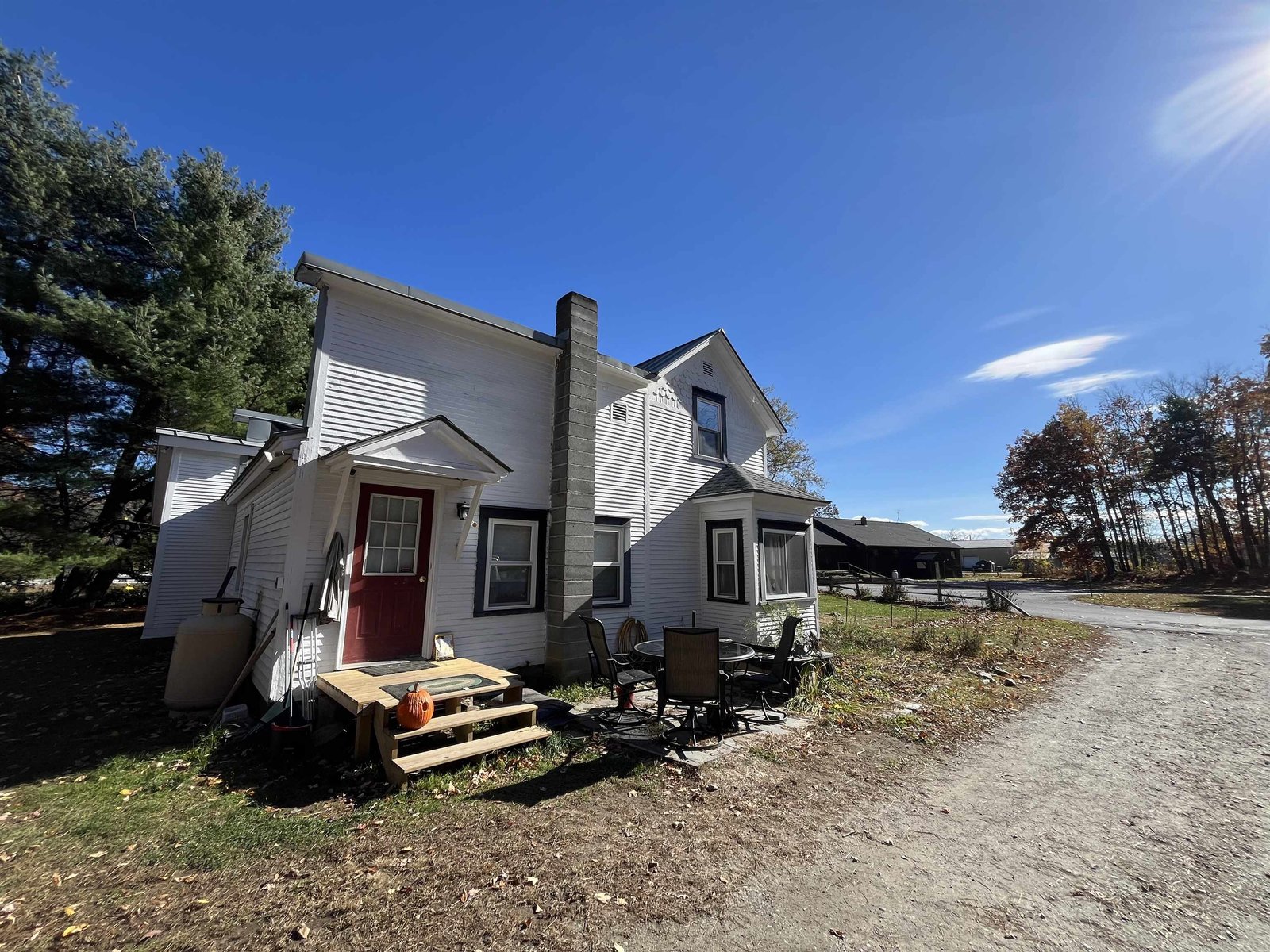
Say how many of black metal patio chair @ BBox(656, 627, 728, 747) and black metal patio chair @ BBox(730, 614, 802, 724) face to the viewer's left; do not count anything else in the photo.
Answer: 1

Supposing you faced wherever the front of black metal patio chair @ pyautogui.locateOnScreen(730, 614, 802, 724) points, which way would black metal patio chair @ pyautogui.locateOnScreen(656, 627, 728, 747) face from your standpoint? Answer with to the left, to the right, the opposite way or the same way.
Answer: to the right

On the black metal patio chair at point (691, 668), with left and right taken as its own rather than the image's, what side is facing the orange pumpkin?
left

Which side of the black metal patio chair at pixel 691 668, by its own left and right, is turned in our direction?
back

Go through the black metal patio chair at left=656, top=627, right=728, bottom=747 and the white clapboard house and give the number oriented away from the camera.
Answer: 1

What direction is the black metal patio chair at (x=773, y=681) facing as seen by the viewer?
to the viewer's left

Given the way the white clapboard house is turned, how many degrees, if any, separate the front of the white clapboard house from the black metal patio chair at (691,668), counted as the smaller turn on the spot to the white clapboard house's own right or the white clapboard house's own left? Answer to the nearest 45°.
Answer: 0° — it already faces it

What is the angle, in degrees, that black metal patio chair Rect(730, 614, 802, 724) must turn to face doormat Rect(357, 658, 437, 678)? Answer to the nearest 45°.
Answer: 0° — it already faces it

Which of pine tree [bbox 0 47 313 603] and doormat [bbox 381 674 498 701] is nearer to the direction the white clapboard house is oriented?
the doormat

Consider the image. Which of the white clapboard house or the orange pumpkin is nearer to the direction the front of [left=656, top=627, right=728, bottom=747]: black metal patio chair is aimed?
the white clapboard house
